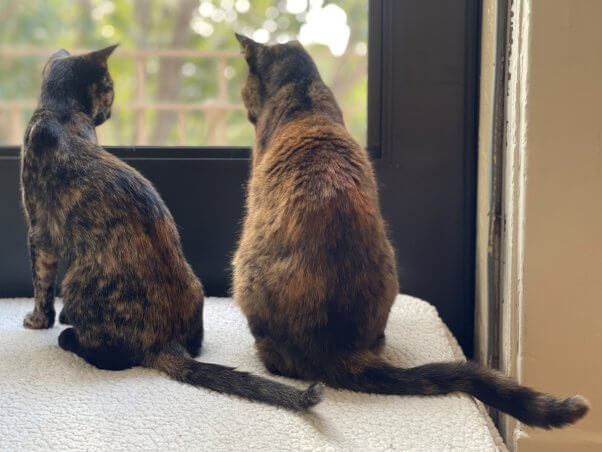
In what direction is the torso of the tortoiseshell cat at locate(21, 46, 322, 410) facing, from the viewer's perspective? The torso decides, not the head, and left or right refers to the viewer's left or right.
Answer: facing away from the viewer and to the left of the viewer
